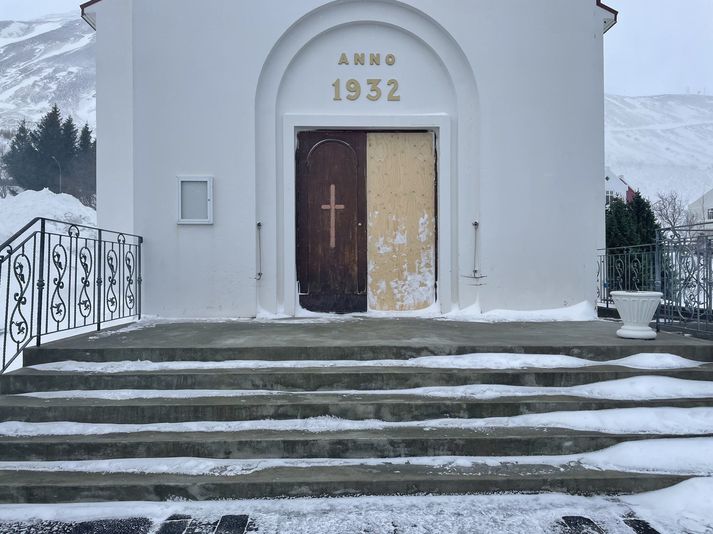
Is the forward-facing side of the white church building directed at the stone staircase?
yes

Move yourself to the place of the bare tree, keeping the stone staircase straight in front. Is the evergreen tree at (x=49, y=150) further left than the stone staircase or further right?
right

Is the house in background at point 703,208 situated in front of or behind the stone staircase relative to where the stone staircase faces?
behind

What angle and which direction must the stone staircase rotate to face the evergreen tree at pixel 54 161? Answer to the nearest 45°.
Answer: approximately 135° to its right

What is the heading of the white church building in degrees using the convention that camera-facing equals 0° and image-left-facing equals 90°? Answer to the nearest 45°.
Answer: approximately 0°

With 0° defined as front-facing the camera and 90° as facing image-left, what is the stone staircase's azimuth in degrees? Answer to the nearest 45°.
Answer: approximately 0°

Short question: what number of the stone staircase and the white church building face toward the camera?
2

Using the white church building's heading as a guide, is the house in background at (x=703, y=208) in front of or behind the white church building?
behind
